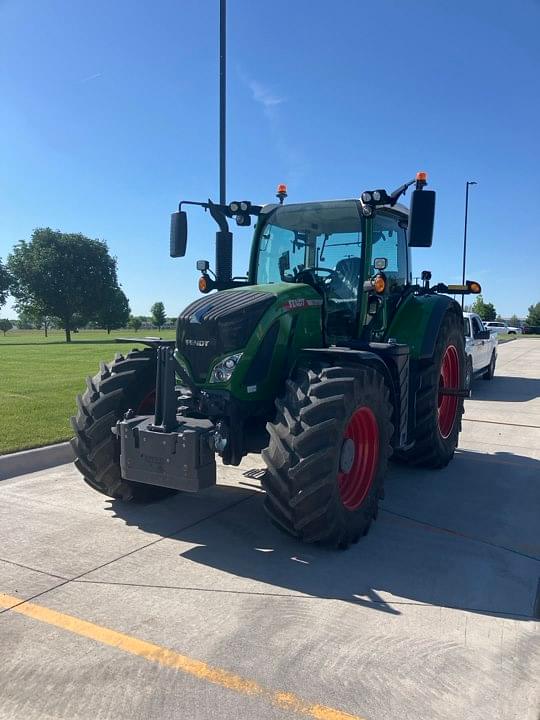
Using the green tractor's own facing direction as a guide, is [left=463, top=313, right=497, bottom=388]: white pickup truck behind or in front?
behind

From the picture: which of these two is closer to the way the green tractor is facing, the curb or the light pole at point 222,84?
the curb

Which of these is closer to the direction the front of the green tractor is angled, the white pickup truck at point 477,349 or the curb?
the curb

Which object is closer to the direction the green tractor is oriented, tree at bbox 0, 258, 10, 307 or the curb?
the curb

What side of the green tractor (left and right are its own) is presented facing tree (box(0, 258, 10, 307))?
right

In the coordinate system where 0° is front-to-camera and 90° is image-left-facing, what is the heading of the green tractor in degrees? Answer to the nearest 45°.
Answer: approximately 45°

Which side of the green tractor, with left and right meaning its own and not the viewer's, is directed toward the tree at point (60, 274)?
right

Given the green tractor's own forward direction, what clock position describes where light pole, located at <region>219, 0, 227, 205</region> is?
The light pole is roughly at 4 o'clock from the green tractor.
